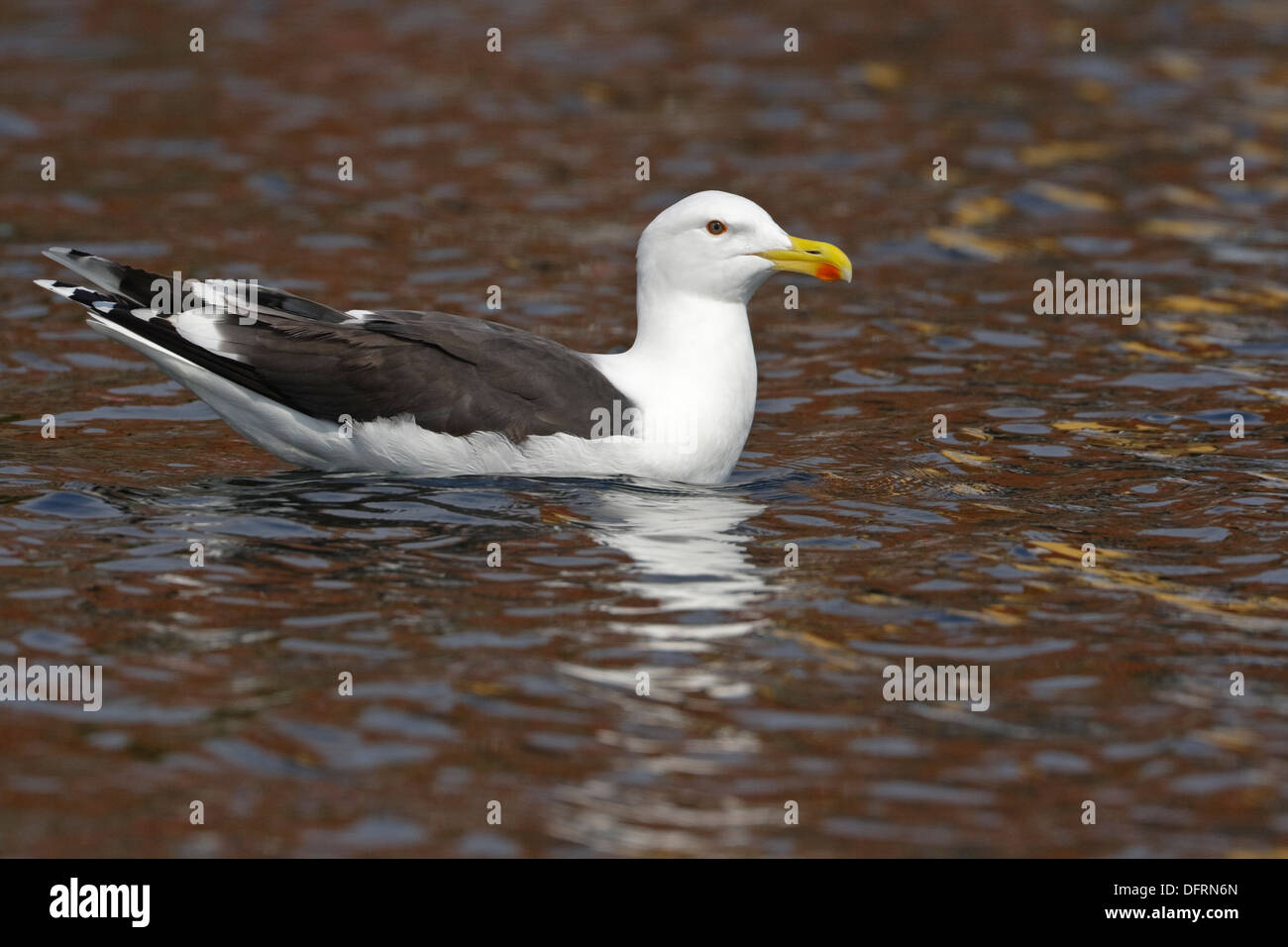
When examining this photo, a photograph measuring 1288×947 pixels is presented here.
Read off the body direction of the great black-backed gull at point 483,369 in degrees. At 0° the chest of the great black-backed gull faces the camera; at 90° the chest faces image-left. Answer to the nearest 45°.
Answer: approximately 270°
